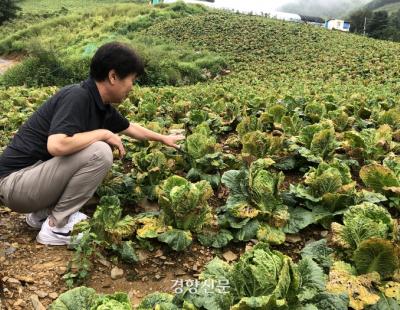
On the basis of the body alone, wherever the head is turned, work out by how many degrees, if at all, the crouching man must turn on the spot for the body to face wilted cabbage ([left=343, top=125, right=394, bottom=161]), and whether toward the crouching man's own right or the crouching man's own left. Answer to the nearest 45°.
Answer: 0° — they already face it

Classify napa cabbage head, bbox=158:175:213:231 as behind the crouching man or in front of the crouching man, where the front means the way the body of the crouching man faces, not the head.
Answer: in front

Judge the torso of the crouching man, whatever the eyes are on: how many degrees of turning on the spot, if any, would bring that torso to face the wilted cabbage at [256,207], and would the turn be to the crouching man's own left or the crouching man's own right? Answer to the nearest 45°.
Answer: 0° — they already face it

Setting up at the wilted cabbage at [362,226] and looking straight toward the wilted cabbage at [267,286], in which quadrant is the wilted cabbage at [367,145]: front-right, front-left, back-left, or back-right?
back-right

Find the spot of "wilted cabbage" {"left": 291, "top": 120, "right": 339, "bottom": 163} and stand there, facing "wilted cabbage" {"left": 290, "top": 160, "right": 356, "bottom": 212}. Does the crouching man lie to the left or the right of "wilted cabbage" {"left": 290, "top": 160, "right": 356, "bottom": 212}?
right

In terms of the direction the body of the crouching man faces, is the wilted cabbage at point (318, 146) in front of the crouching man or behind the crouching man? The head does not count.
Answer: in front

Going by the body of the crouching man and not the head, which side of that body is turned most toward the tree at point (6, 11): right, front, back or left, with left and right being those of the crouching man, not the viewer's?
left

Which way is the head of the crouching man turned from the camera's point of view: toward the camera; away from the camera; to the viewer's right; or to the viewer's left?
to the viewer's right

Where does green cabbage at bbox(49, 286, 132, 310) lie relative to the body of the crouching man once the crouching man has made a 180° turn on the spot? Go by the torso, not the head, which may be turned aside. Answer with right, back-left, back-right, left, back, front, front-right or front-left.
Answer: left

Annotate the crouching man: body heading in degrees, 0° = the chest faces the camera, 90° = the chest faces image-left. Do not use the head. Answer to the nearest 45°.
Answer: approximately 270°

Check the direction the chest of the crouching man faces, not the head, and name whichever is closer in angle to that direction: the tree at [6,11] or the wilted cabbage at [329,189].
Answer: the wilted cabbage
